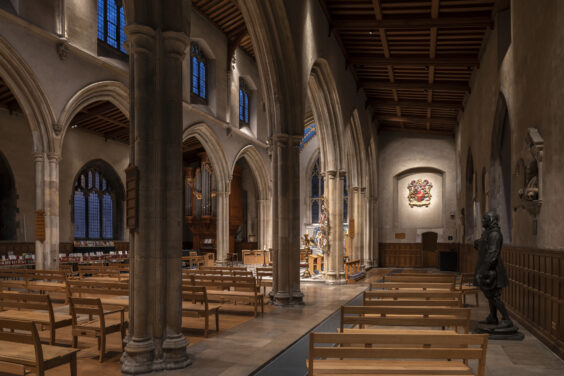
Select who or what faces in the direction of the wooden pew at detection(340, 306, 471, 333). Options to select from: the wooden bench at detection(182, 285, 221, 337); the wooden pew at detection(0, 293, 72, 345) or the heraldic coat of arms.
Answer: the heraldic coat of arms

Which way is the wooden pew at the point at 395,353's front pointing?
away from the camera

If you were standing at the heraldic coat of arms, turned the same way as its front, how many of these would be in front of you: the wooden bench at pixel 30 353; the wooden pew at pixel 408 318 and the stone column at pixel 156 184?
3

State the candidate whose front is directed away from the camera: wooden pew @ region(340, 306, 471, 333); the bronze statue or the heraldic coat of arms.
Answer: the wooden pew

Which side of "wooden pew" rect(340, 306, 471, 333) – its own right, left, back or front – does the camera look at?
back

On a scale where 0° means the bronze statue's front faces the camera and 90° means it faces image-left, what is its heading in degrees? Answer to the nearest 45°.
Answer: approximately 90°

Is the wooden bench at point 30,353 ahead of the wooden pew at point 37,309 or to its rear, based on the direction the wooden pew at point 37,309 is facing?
to the rear

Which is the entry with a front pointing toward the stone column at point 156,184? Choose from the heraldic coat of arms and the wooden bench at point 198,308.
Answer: the heraldic coat of arms

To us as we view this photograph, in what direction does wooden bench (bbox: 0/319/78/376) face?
facing away from the viewer and to the right of the viewer

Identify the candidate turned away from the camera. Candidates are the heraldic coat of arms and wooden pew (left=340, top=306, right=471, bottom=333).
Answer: the wooden pew

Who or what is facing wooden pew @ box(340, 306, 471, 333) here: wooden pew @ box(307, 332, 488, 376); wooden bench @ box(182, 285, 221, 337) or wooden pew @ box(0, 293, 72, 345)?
wooden pew @ box(307, 332, 488, 376)

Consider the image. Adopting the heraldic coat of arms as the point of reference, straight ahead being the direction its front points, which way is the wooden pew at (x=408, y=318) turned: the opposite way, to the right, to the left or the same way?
the opposite way
